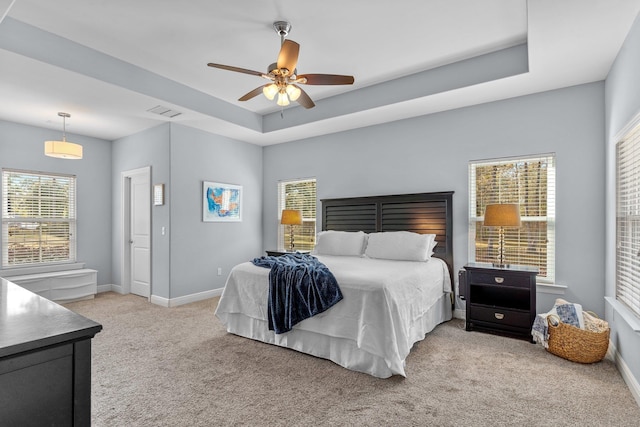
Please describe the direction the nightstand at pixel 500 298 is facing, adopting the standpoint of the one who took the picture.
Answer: facing the viewer

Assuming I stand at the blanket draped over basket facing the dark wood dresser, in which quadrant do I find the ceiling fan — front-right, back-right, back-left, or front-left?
front-right

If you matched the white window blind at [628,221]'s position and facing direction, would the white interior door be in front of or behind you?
in front

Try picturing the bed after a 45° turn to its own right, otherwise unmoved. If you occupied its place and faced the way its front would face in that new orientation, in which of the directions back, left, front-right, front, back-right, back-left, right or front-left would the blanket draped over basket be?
back

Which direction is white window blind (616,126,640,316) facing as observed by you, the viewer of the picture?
facing to the left of the viewer

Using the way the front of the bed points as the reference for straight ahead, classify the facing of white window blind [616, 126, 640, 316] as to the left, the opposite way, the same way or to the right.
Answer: to the right

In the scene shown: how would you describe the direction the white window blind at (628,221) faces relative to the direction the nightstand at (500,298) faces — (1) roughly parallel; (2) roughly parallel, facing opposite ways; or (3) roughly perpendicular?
roughly perpendicular

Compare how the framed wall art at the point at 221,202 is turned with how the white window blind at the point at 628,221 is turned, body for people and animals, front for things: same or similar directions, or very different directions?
very different directions
